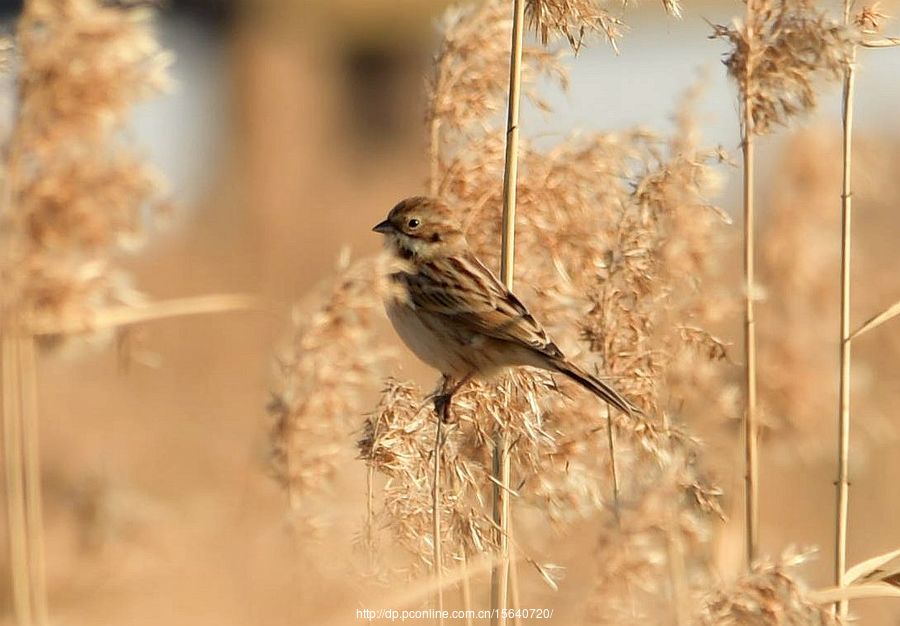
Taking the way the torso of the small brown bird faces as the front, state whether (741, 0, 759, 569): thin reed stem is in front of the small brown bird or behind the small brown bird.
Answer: behind

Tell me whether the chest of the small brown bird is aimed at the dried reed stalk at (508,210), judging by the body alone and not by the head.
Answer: no

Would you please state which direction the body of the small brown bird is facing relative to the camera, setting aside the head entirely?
to the viewer's left

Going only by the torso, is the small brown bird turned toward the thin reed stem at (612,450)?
no

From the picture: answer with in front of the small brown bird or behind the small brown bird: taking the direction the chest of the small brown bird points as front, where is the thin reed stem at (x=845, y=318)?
behind

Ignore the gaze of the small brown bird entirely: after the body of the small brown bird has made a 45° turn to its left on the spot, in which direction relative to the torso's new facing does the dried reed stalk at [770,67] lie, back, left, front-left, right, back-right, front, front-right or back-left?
left
